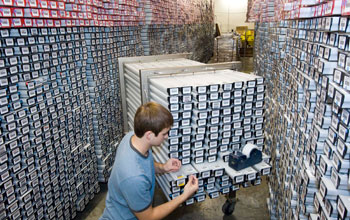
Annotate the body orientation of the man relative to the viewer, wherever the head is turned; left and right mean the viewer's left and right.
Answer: facing to the right of the viewer
